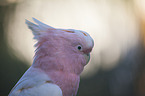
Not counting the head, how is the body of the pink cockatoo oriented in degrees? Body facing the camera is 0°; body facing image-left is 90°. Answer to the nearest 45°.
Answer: approximately 270°
